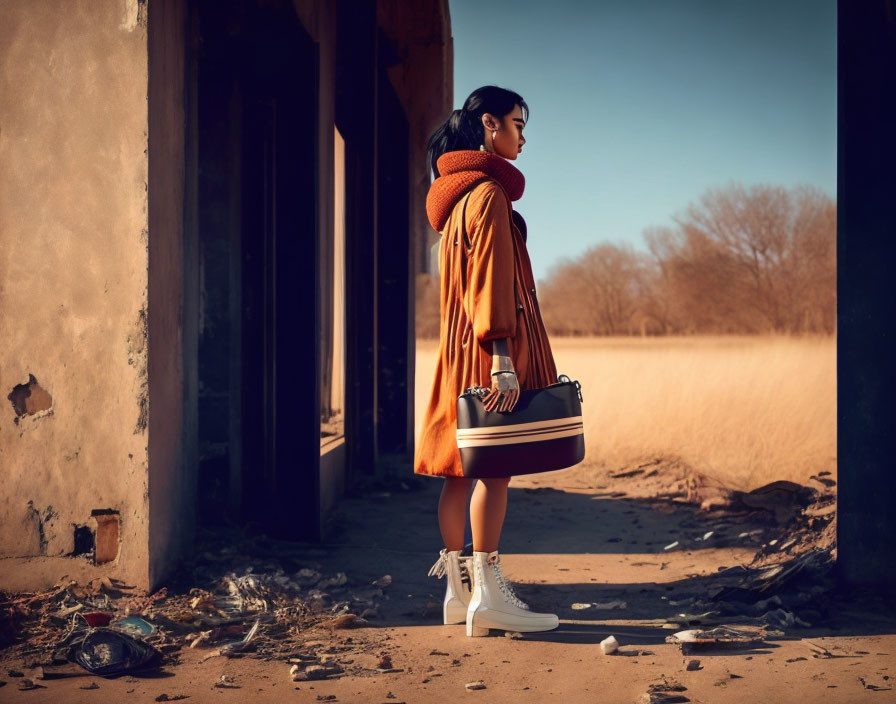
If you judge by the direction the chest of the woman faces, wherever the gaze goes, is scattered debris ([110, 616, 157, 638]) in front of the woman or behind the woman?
behind

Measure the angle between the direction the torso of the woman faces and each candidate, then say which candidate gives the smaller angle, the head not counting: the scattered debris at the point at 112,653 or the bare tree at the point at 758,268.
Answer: the bare tree

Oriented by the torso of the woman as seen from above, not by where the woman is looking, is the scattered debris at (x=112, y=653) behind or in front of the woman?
behind

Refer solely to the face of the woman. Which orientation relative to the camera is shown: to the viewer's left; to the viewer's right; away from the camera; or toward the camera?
to the viewer's right

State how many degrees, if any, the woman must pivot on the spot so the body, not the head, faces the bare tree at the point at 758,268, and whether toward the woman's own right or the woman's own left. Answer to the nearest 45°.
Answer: approximately 90° to the woman's own left

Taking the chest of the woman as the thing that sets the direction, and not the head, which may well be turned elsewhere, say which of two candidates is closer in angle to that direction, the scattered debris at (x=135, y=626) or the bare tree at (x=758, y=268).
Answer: the bare tree

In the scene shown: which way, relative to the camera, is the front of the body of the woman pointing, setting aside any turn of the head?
to the viewer's right
